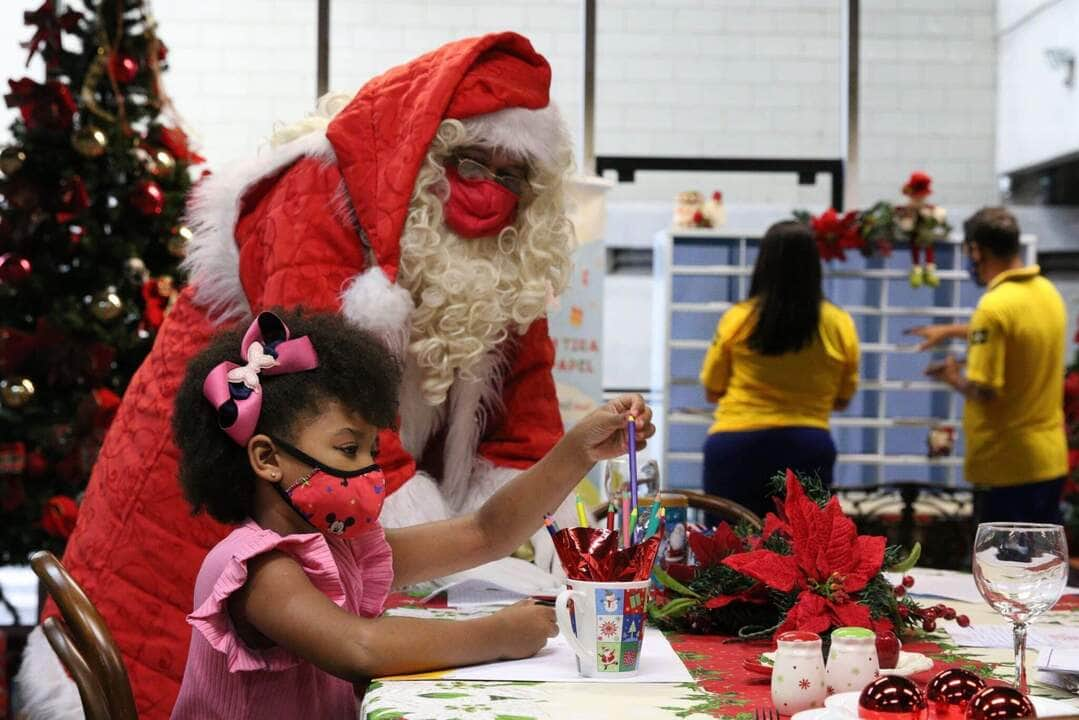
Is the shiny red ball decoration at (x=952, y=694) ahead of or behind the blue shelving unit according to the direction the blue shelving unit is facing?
ahead

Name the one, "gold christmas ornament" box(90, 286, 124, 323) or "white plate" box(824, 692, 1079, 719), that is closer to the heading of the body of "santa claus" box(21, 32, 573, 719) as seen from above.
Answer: the white plate

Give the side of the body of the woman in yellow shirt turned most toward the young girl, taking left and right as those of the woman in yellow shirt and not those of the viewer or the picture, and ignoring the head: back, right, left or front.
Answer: back

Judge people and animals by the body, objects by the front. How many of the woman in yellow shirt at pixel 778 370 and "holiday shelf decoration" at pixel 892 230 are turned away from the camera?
1

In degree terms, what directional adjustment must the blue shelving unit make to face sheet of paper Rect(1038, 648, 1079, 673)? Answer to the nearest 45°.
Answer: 0° — it already faces it

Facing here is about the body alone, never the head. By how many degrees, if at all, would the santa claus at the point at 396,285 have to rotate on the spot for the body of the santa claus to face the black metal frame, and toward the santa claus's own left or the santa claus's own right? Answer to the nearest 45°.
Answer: approximately 90° to the santa claus's own left

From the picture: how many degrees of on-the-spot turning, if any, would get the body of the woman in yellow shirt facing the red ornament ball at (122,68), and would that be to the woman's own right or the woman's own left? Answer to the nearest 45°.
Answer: approximately 90° to the woman's own left

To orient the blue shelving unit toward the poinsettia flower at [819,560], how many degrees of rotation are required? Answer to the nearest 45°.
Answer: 0° — it already faces it

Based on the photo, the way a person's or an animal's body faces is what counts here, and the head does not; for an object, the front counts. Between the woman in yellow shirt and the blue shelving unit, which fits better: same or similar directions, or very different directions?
very different directions

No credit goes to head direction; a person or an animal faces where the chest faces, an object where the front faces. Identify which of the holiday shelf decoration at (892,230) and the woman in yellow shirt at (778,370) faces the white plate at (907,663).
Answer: the holiday shelf decoration

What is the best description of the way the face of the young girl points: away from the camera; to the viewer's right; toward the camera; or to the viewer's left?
to the viewer's right

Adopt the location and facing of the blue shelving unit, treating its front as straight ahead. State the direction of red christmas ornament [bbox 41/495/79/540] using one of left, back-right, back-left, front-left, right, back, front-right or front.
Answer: front-right

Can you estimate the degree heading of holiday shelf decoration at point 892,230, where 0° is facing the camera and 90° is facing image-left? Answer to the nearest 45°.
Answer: approximately 0°

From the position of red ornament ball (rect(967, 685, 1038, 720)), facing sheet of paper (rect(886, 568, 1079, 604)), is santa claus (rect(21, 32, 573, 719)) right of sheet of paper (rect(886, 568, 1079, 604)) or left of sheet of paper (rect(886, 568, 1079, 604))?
left

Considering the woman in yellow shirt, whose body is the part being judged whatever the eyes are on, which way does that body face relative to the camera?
away from the camera

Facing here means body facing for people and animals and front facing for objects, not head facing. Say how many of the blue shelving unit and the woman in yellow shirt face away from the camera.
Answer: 1

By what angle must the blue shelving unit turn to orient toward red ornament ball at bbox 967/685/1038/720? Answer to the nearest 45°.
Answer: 0° — it already faces it

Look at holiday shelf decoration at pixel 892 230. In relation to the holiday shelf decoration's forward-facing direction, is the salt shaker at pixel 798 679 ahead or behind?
ahead

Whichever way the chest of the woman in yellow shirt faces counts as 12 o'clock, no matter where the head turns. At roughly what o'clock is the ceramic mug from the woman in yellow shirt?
The ceramic mug is roughly at 6 o'clock from the woman in yellow shirt.

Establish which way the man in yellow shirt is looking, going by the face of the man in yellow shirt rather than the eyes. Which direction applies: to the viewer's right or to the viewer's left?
to the viewer's left
